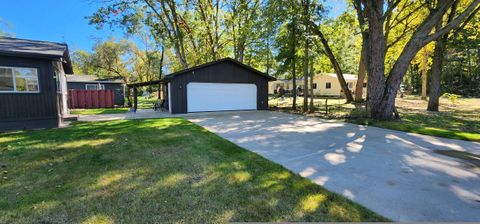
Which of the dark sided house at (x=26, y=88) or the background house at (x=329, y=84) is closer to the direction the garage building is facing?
the dark sided house

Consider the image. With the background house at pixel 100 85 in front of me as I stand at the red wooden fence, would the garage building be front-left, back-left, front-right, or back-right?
back-right

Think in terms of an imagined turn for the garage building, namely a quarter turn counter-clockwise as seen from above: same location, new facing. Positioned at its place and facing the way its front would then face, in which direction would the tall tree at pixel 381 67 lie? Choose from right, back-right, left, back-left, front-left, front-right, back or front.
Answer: front-right

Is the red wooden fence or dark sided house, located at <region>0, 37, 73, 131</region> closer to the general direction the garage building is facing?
the dark sided house

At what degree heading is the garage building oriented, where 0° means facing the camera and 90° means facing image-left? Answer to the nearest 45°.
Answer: approximately 0°

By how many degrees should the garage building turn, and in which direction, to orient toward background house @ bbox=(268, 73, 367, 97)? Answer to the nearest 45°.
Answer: approximately 135° to its left

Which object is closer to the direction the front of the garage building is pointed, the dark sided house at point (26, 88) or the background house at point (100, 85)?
the dark sided house

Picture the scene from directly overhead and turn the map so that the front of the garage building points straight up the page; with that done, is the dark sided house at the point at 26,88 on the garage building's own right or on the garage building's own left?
on the garage building's own right

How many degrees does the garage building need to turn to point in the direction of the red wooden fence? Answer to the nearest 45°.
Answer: approximately 135° to its right

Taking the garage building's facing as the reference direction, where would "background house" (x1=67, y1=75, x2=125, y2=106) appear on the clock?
The background house is roughly at 4 o'clock from the garage building.
